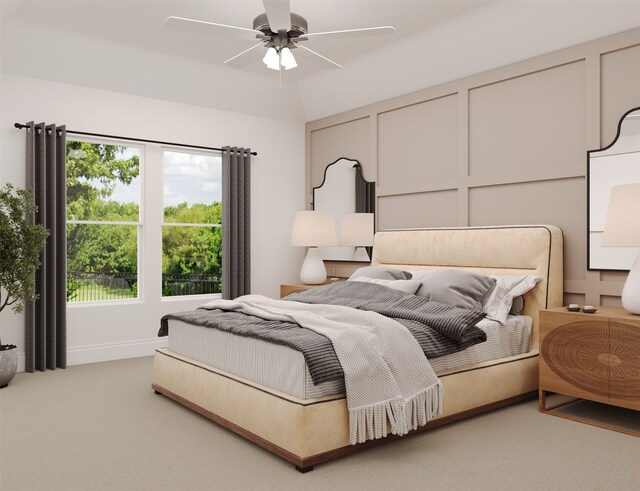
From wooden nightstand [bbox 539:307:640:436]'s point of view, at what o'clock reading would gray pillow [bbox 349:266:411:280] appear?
The gray pillow is roughly at 2 o'clock from the wooden nightstand.

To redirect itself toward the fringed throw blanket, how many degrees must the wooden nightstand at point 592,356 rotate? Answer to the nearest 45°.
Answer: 0° — it already faces it

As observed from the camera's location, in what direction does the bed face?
facing the viewer and to the left of the viewer

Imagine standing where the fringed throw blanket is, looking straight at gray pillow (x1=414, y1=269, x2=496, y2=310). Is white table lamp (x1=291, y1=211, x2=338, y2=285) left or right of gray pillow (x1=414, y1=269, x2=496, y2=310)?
left

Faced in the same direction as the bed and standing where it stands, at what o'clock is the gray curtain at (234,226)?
The gray curtain is roughly at 3 o'clock from the bed.

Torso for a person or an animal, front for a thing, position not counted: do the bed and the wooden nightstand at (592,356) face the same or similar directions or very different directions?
same or similar directions

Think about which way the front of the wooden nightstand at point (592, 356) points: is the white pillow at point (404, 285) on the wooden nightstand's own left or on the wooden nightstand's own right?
on the wooden nightstand's own right

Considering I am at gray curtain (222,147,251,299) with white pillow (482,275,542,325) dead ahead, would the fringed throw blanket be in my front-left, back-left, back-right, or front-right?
front-right

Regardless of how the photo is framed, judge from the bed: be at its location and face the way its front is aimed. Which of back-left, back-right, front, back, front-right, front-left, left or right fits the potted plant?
front-right

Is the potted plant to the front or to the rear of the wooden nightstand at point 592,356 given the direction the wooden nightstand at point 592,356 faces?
to the front

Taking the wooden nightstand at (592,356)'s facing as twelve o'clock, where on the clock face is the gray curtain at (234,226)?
The gray curtain is roughly at 2 o'clock from the wooden nightstand.
